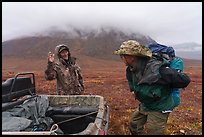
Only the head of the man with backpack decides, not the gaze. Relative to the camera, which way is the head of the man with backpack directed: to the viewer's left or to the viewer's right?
to the viewer's left

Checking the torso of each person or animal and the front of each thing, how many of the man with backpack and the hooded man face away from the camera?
0

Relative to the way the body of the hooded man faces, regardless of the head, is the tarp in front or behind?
in front

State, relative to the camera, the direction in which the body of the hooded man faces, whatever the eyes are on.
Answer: toward the camera

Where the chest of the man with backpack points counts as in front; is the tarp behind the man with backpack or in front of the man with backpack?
in front

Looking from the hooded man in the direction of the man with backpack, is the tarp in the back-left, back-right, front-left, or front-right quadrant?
front-right

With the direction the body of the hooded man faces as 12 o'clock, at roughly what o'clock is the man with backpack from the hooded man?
The man with backpack is roughly at 11 o'clock from the hooded man.

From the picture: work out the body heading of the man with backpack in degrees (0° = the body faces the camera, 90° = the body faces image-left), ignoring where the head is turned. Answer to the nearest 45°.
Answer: approximately 45°
